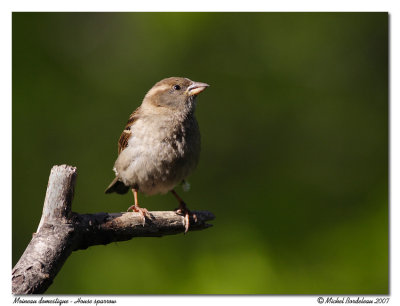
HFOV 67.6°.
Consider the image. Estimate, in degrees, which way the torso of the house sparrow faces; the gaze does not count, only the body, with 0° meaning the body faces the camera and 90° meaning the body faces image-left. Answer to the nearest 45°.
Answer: approximately 315°
